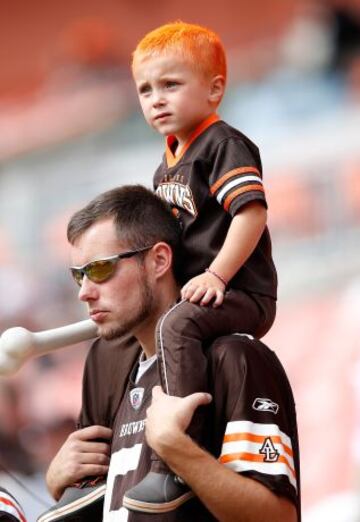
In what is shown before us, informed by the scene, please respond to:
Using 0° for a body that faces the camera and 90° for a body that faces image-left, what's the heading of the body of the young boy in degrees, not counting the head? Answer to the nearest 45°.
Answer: approximately 45°

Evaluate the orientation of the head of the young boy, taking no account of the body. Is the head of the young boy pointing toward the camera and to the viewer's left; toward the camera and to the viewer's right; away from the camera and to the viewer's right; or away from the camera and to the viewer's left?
toward the camera and to the viewer's left

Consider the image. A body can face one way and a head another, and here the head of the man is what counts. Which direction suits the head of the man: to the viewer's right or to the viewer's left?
to the viewer's left
